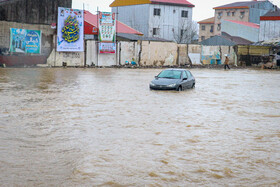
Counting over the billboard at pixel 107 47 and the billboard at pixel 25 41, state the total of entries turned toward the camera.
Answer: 2

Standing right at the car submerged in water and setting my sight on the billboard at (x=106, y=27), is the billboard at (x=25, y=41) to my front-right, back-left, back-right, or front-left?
front-left

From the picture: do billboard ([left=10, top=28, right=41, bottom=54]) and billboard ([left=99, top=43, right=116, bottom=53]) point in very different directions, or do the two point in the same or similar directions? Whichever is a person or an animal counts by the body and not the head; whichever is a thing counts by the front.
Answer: same or similar directions

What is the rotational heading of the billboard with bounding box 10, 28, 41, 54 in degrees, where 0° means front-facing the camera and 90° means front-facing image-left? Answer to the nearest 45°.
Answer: approximately 0°

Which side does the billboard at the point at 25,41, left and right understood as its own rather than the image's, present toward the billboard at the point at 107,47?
left

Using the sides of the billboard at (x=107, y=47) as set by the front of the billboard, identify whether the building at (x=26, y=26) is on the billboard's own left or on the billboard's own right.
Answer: on the billboard's own right

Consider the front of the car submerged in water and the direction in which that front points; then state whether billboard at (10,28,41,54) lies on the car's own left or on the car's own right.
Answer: on the car's own right

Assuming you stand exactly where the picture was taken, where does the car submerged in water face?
facing the viewer and to the left of the viewer

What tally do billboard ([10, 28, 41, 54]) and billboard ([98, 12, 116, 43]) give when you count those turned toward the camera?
2

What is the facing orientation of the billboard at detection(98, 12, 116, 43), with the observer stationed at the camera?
facing the viewer

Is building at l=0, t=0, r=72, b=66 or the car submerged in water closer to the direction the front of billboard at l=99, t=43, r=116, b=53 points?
the car submerged in water

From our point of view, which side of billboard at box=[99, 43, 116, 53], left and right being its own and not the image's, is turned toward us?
front

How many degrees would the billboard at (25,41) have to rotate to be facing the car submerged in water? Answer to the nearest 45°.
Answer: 0° — it already faces it

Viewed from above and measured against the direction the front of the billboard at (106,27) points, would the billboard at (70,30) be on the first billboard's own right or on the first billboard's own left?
on the first billboard's own right

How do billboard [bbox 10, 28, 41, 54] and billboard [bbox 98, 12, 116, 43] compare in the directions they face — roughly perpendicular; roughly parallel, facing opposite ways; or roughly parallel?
roughly parallel
